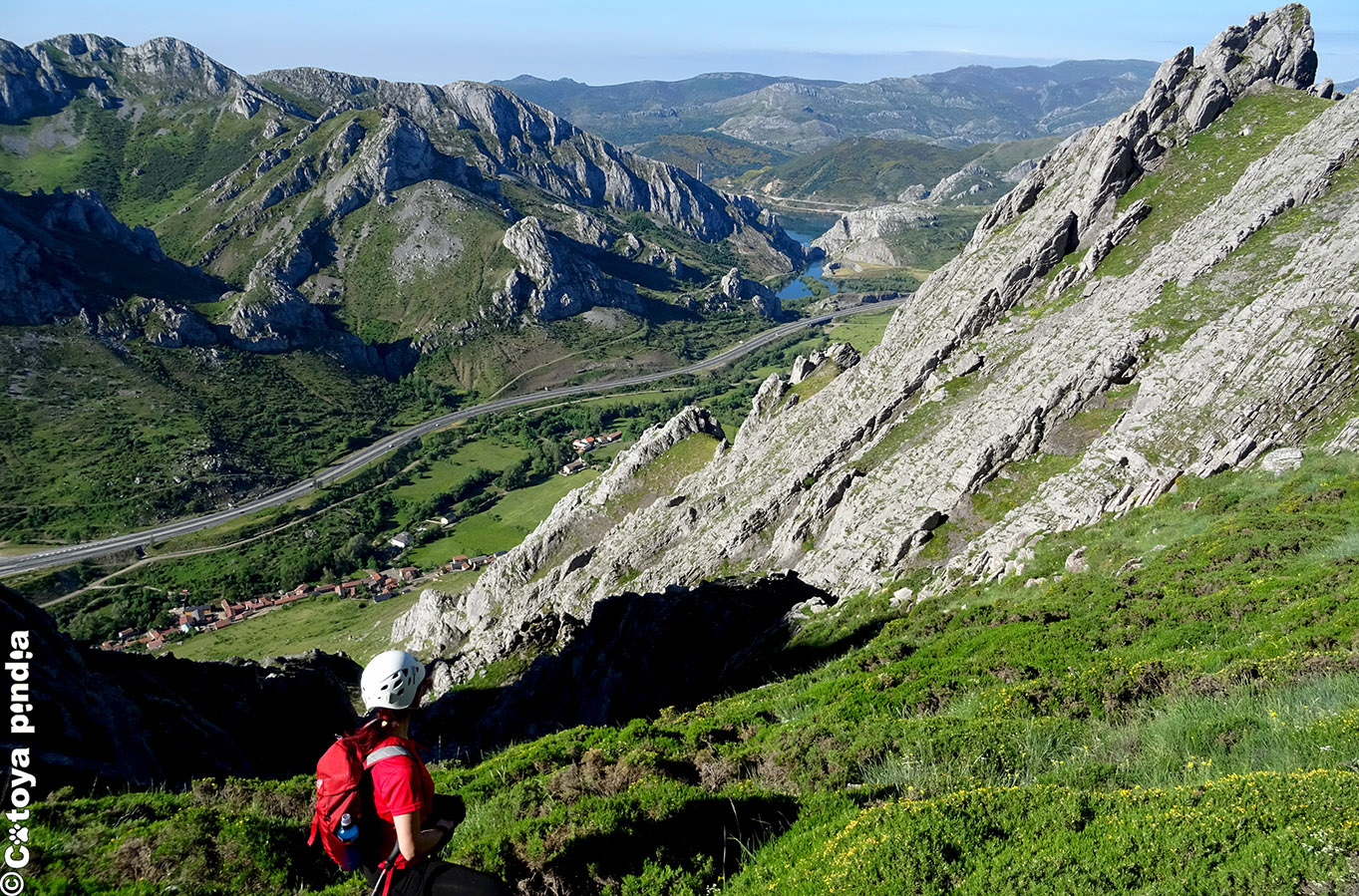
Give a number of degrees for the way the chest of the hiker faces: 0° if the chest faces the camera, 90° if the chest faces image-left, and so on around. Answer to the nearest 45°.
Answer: approximately 270°
